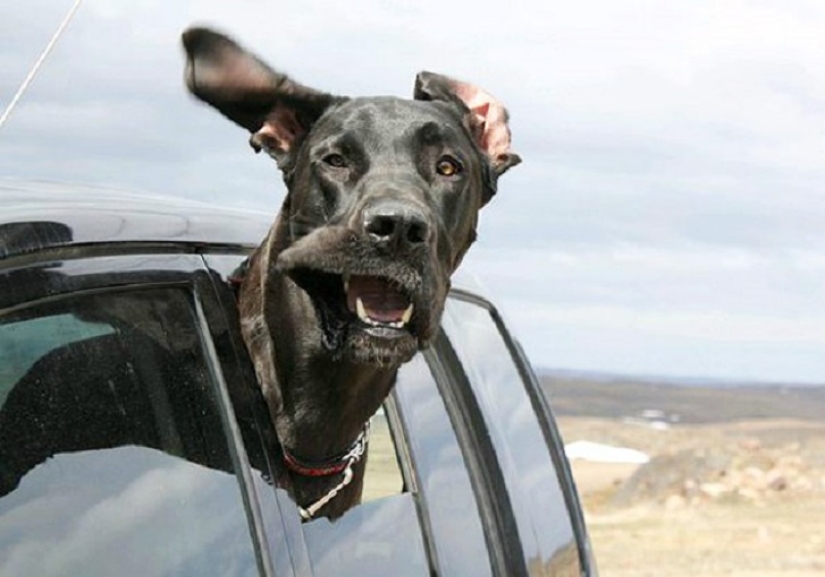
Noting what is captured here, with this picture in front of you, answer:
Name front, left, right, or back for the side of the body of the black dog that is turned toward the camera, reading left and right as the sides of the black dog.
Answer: front
